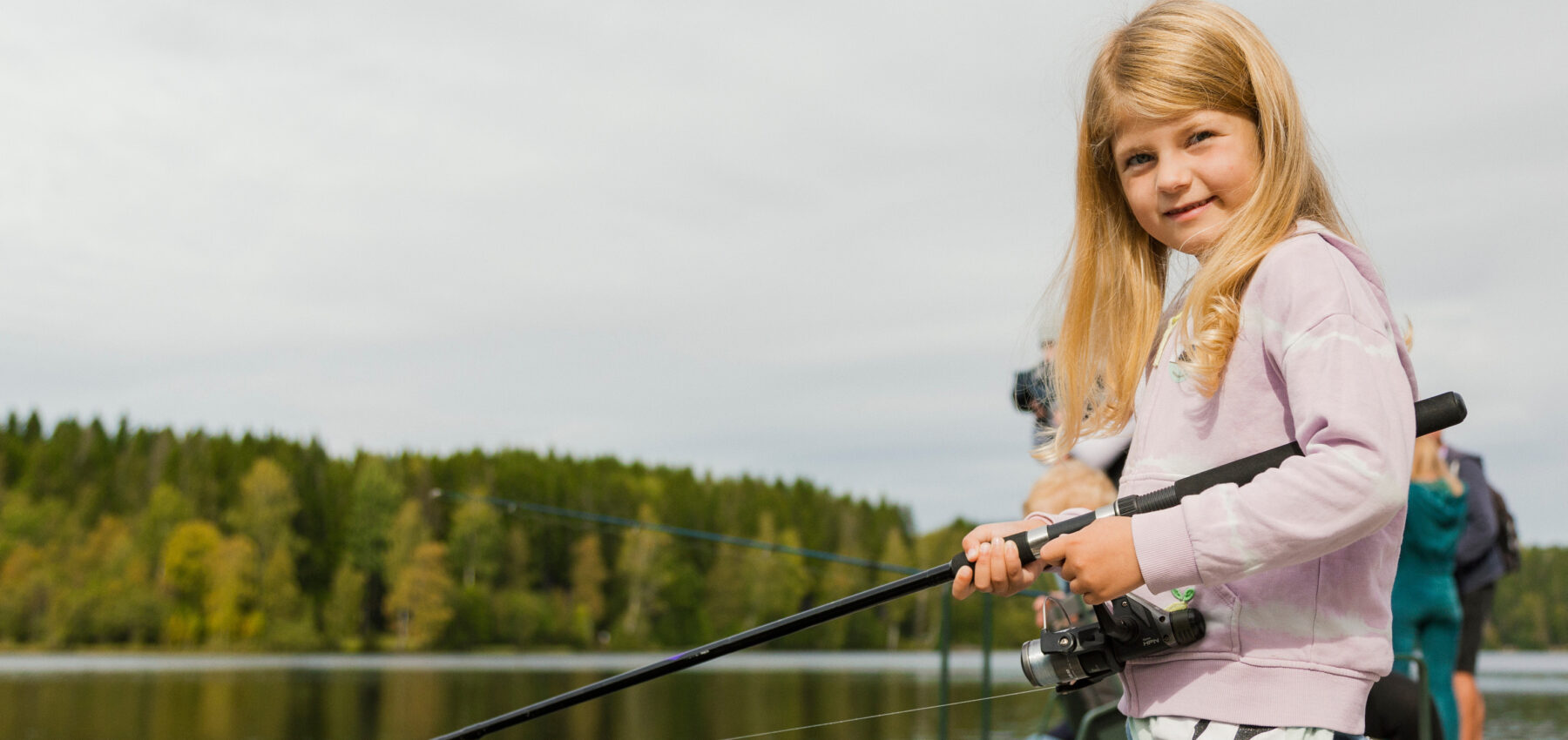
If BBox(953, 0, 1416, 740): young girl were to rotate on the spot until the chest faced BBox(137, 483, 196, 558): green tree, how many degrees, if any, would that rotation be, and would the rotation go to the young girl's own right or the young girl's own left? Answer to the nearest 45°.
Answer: approximately 90° to the young girl's own right

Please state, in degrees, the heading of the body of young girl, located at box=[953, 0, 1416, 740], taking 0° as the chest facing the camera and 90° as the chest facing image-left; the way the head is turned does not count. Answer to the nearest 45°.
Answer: approximately 45°

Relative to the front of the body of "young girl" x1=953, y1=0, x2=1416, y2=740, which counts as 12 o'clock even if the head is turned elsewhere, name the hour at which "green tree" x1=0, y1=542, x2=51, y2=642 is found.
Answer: The green tree is roughly at 3 o'clock from the young girl.

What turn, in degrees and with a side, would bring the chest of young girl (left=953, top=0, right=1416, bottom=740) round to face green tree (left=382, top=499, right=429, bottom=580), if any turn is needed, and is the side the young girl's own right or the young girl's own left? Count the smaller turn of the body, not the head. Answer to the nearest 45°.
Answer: approximately 90° to the young girl's own right

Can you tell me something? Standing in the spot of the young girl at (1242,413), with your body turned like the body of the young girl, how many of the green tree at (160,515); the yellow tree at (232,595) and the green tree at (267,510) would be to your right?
3

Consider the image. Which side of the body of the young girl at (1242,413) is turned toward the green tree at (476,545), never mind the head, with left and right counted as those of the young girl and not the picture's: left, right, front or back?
right

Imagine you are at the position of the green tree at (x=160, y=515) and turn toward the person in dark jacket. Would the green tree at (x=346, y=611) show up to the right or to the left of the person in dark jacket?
left

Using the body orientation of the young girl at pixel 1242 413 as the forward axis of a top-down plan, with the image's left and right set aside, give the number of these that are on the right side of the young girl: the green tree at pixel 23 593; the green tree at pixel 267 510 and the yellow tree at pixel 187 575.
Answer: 3

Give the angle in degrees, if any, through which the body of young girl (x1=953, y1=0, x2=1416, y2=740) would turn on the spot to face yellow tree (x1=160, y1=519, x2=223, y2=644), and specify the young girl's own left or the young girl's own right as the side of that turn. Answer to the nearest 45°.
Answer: approximately 90° to the young girl's own right

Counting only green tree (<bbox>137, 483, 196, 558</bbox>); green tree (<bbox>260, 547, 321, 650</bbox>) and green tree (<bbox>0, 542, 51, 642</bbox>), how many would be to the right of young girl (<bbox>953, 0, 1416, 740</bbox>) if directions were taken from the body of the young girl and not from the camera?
3

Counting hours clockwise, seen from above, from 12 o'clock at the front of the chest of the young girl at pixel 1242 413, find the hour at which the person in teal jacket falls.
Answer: The person in teal jacket is roughly at 5 o'clock from the young girl.

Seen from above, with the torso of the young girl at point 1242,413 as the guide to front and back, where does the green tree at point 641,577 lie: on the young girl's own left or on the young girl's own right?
on the young girl's own right

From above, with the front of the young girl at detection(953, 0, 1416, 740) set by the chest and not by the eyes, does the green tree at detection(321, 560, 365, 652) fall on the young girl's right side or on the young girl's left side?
on the young girl's right side
